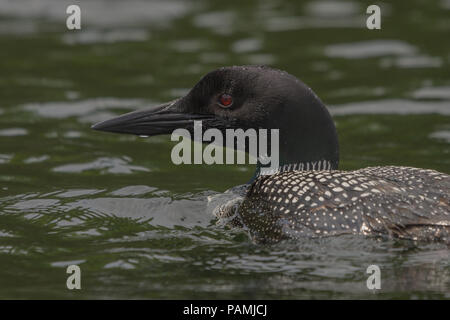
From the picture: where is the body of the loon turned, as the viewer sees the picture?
to the viewer's left
